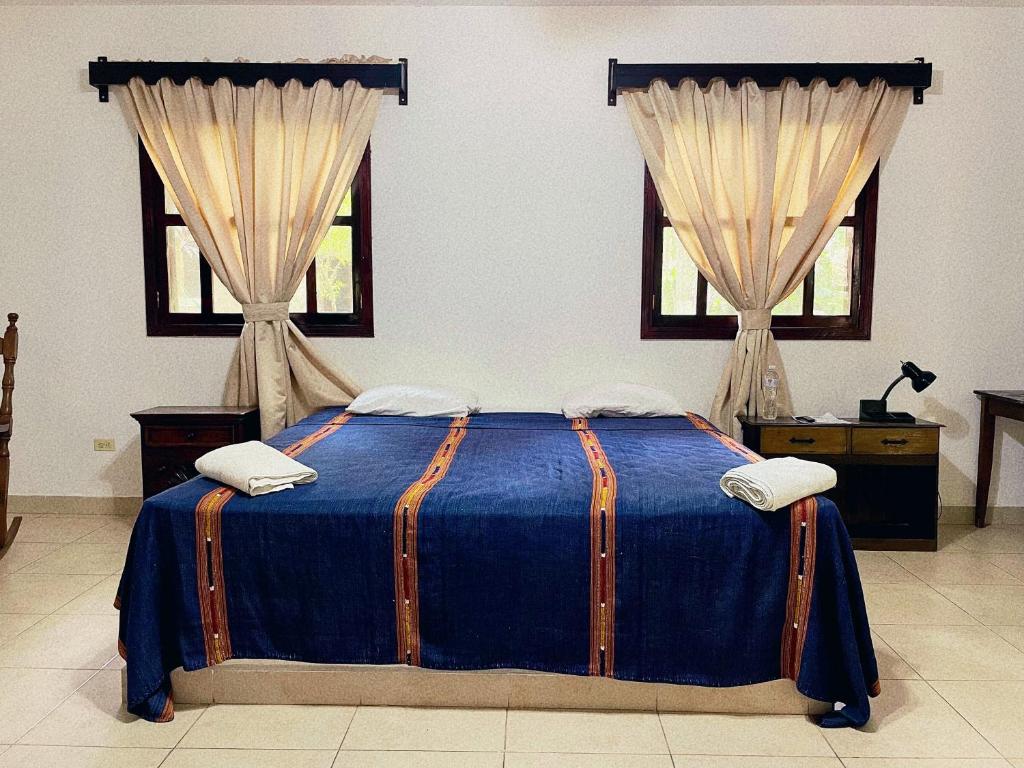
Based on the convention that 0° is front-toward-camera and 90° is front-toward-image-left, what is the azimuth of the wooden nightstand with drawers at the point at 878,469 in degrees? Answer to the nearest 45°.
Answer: approximately 0°

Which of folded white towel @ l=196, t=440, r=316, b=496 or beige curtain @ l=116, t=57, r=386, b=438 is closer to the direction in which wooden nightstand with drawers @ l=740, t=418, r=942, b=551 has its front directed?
the folded white towel

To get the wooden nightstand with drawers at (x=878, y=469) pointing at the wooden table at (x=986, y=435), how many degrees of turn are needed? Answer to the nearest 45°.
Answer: approximately 135° to its left

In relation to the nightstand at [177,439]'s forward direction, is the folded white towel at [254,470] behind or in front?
in front

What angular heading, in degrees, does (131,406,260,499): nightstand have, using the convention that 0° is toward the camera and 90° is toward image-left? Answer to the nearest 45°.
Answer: approximately 0°

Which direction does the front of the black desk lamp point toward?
to the viewer's right

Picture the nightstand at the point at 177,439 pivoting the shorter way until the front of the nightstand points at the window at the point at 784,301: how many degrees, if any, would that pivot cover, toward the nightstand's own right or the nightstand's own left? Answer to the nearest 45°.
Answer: approximately 90° to the nightstand's own left

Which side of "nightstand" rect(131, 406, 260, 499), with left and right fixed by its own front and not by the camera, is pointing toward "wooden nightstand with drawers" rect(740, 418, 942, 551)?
left

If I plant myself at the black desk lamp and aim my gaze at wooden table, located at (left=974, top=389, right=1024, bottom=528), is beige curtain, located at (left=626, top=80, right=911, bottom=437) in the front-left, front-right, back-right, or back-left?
back-left

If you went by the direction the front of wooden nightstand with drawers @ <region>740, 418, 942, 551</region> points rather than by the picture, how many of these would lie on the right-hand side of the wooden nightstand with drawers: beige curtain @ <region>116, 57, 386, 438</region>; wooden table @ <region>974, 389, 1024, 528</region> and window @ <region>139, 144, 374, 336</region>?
2

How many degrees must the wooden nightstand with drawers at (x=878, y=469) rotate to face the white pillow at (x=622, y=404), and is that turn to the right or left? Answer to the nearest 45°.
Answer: approximately 90° to its right

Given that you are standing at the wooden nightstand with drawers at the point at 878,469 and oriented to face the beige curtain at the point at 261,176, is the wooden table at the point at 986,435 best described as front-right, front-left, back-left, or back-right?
back-right

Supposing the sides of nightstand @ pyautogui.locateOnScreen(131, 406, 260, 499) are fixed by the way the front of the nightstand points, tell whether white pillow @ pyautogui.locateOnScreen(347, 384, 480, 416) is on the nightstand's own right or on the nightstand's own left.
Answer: on the nightstand's own left

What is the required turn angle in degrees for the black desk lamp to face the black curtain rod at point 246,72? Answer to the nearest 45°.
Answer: approximately 180°
